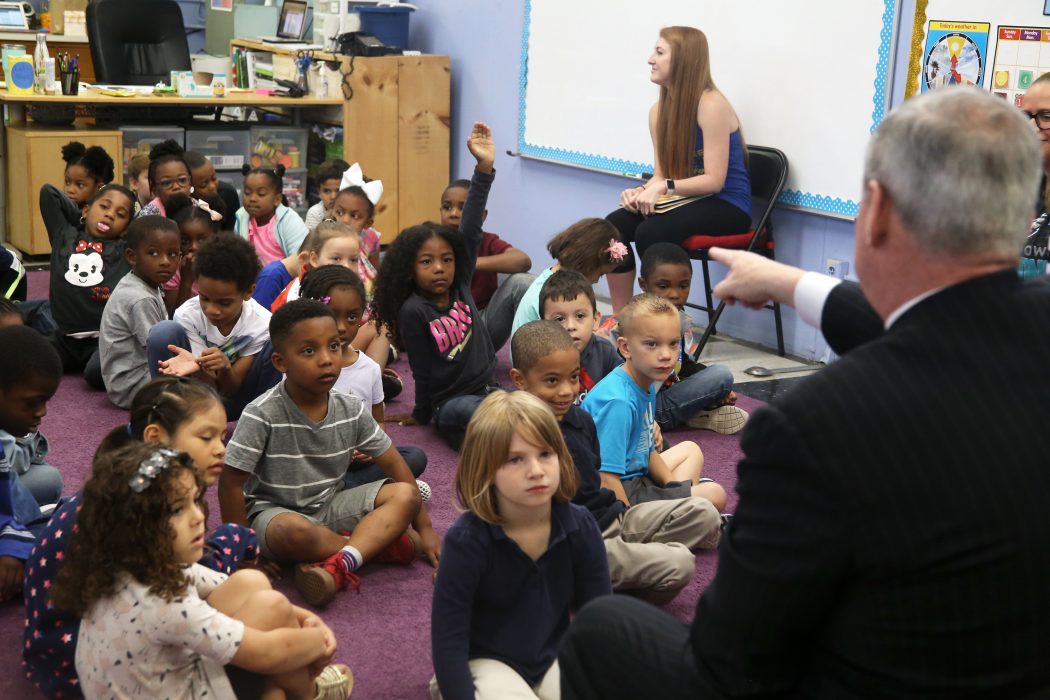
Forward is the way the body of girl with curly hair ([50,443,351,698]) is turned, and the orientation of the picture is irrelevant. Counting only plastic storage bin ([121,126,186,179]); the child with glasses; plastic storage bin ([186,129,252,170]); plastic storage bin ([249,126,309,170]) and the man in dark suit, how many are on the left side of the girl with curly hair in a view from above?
4

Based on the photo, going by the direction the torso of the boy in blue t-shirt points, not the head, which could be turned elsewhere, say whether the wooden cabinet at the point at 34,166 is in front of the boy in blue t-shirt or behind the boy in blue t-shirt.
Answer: behind

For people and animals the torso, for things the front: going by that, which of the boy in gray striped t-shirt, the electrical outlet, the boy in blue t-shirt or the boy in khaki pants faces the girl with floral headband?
the electrical outlet

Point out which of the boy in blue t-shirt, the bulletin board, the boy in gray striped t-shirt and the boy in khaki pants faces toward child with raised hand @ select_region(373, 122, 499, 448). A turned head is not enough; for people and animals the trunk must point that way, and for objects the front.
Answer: the bulletin board

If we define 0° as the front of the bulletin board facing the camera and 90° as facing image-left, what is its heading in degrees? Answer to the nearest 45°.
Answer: approximately 45°

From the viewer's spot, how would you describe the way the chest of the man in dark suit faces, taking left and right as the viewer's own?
facing away from the viewer and to the left of the viewer

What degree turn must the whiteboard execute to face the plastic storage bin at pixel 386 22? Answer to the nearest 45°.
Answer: approximately 90° to its right

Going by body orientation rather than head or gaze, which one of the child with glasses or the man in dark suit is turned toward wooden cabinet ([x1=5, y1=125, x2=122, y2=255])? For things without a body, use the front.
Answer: the man in dark suit
